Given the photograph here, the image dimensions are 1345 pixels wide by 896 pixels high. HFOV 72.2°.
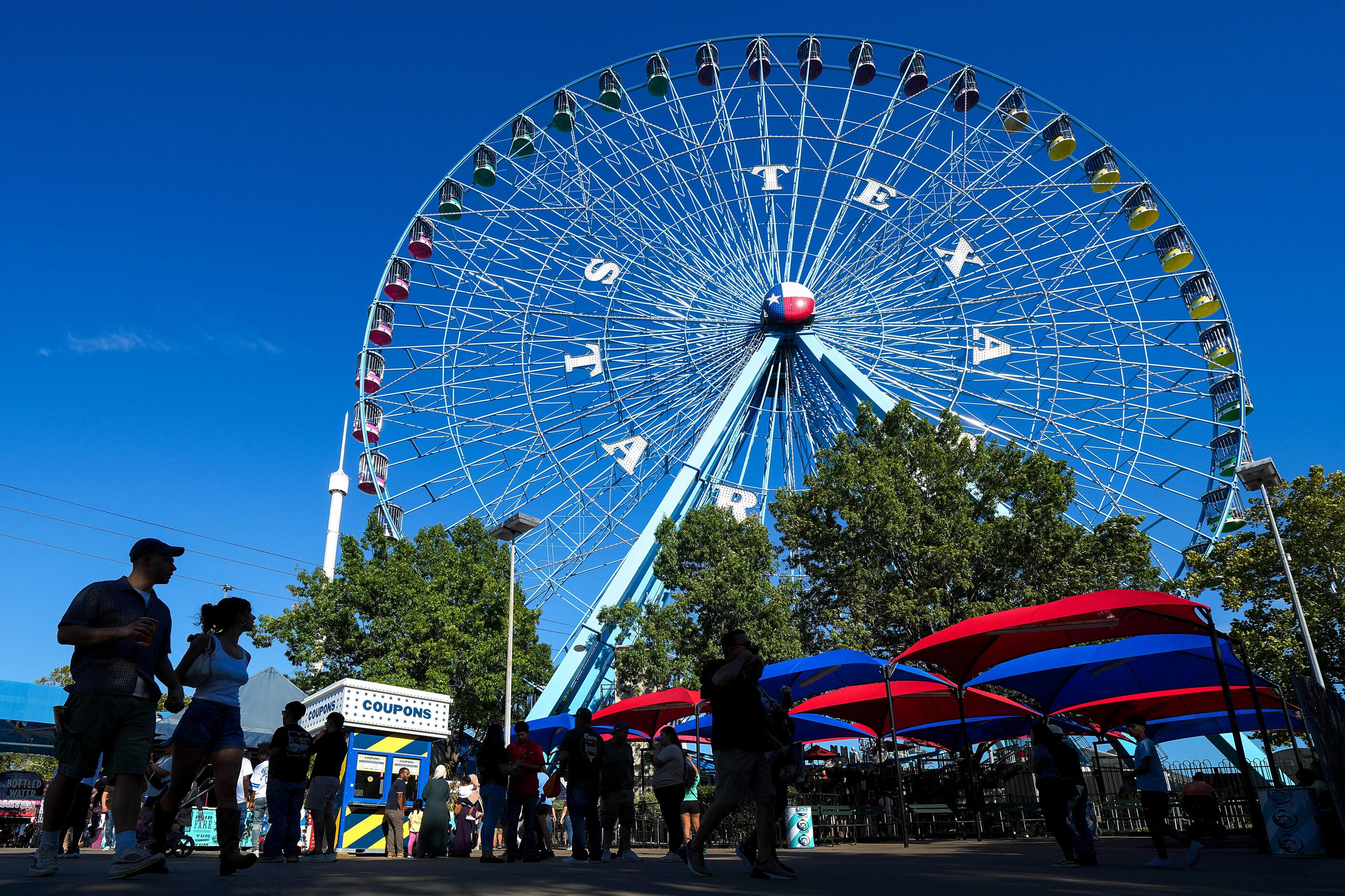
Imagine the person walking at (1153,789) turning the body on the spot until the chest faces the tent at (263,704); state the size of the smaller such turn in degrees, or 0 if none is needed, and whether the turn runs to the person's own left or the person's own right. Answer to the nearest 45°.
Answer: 0° — they already face it

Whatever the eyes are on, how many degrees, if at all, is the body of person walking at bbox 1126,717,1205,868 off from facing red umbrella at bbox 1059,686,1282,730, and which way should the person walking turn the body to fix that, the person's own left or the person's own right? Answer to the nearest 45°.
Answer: approximately 90° to the person's own right

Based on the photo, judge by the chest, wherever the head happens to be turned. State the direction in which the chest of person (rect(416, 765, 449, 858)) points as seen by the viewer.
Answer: away from the camera

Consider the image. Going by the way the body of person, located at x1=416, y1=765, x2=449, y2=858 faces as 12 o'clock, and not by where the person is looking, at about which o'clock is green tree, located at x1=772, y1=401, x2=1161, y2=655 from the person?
The green tree is roughly at 2 o'clock from the person.

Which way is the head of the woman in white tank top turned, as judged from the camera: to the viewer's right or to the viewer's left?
to the viewer's right

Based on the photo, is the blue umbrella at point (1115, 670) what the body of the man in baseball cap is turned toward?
no

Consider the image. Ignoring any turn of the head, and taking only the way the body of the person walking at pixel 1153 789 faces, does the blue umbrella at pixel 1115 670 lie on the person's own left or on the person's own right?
on the person's own right

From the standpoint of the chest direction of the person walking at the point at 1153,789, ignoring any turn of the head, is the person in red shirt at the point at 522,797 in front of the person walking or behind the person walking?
in front

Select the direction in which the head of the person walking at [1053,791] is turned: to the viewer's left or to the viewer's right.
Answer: to the viewer's left
